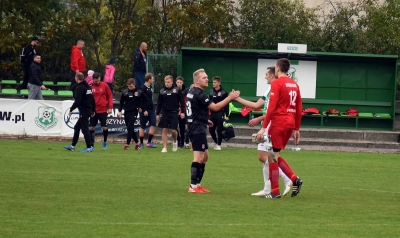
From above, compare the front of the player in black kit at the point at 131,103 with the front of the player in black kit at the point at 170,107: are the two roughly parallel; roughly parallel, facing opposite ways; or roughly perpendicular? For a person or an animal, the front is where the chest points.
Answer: roughly parallel

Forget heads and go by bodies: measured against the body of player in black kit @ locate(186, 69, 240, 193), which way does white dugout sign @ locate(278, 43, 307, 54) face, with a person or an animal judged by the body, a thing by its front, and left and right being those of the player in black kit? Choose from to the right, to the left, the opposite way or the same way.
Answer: to the right

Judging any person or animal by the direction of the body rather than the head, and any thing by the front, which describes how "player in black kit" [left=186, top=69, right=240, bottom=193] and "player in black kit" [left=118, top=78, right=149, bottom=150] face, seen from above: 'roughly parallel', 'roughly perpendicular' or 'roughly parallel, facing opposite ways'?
roughly perpendicular

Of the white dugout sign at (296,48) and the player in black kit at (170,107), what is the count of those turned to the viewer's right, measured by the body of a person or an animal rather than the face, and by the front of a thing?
0

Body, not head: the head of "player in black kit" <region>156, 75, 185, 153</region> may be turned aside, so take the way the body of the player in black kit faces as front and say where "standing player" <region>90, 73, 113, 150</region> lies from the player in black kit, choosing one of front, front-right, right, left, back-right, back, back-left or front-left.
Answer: right

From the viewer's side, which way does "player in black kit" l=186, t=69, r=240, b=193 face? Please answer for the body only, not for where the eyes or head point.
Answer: to the viewer's right

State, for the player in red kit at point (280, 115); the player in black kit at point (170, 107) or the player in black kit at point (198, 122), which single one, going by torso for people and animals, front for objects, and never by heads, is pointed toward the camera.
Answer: the player in black kit at point (170, 107)

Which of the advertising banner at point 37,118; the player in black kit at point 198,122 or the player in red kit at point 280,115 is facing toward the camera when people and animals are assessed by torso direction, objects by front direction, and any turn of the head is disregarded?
the advertising banner

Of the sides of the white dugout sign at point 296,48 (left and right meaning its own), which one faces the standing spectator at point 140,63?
right

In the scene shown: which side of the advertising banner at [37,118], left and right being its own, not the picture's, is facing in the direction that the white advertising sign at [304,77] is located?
left

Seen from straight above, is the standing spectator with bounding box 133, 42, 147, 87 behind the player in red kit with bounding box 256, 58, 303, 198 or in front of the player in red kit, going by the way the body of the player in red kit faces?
in front

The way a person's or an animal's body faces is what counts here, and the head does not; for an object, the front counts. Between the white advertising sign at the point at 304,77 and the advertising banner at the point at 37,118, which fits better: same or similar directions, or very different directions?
same or similar directions

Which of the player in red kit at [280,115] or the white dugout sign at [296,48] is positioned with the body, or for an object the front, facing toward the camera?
the white dugout sign

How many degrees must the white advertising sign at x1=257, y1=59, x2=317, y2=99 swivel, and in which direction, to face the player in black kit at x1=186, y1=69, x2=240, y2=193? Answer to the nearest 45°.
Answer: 0° — it already faces them

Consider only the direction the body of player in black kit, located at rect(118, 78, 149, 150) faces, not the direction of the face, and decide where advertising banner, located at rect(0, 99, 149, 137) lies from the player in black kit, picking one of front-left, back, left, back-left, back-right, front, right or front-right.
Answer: back-right

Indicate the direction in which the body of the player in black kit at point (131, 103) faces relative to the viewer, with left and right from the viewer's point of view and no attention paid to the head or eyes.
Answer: facing the viewer

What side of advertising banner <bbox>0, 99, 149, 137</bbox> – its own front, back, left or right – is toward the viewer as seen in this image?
front
